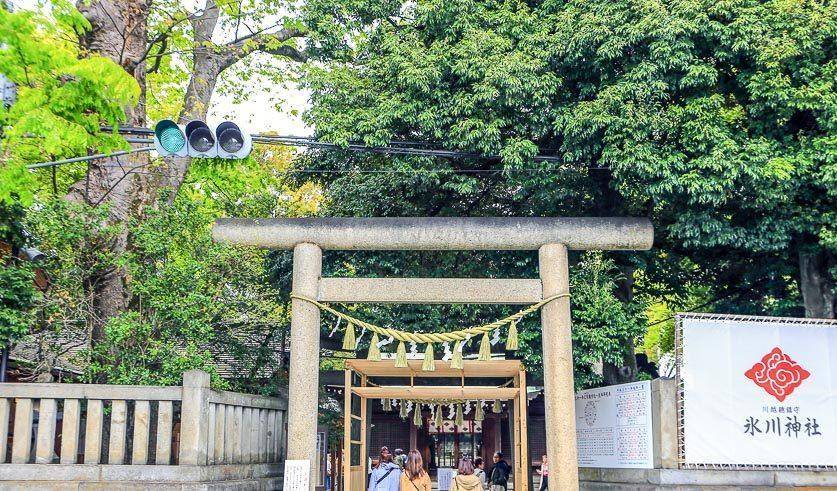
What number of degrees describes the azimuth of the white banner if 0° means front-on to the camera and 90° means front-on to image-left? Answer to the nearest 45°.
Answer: approximately 0°

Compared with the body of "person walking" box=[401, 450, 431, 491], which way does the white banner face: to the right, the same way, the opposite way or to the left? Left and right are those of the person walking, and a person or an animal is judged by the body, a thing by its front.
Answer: the opposite way

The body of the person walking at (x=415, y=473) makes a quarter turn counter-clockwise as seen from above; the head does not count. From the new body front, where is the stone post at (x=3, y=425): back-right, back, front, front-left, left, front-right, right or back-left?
front-left

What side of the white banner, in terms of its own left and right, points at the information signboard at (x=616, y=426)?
right

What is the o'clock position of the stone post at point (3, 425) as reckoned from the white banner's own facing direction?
The stone post is roughly at 2 o'clock from the white banner.

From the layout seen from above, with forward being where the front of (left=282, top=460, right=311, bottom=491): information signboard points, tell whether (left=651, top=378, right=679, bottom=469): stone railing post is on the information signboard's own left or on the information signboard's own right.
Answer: on the information signboard's own left

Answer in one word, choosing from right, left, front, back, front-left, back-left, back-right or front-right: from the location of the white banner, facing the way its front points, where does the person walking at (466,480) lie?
right

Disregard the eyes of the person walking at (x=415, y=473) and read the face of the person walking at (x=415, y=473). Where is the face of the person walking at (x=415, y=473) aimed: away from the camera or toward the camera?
away from the camera

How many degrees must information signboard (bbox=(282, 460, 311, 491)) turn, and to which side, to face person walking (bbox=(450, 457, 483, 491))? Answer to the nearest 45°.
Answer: approximately 135° to its left

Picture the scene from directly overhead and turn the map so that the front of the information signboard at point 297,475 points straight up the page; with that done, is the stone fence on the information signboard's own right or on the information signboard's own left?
on the information signboard's own right

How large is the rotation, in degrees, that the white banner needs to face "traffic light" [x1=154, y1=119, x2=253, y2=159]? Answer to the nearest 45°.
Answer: approximately 45° to its right

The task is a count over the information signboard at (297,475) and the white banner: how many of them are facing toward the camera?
2

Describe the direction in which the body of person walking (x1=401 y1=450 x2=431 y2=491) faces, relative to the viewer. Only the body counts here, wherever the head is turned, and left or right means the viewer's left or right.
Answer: facing away from the viewer
